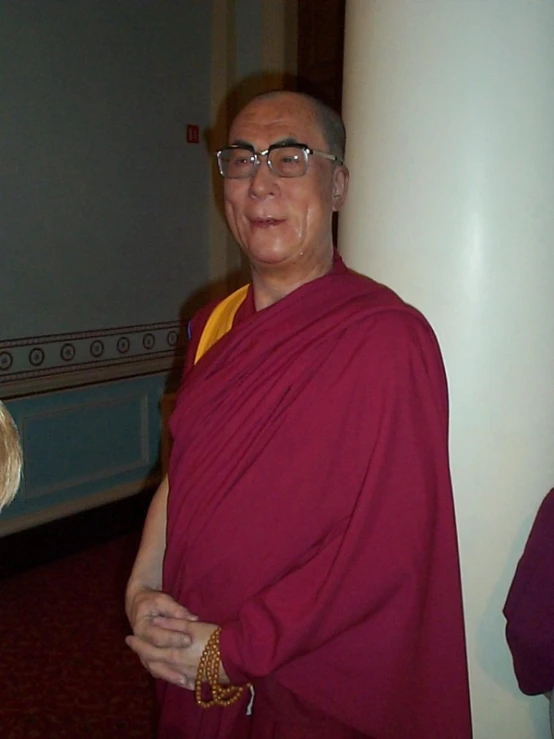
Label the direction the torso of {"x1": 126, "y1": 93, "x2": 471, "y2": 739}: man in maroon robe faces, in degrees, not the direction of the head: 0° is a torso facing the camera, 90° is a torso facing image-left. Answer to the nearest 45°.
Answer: approximately 45°

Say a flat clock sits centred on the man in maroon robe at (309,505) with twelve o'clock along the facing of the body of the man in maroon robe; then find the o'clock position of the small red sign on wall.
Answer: The small red sign on wall is roughly at 4 o'clock from the man in maroon robe.
